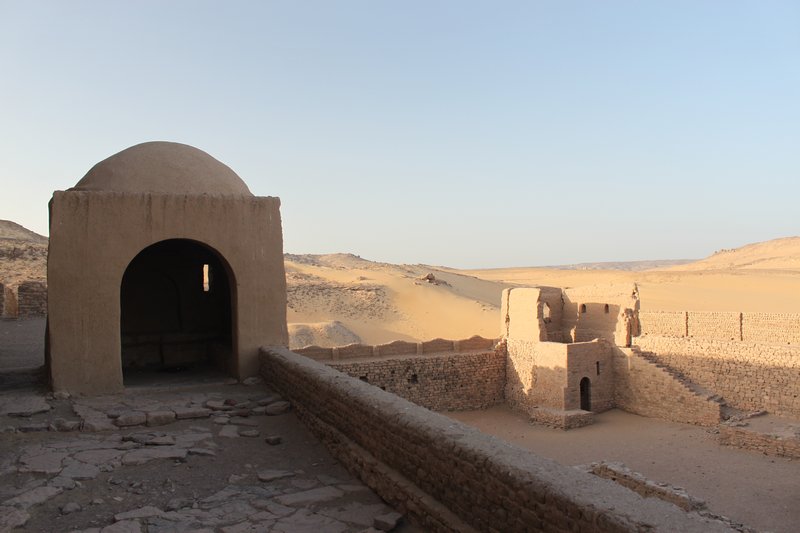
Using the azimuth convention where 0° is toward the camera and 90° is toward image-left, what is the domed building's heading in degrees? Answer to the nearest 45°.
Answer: approximately 0°

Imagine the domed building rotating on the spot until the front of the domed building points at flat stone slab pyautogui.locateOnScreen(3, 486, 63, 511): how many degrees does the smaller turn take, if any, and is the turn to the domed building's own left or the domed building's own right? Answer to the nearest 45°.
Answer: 0° — it already faces it

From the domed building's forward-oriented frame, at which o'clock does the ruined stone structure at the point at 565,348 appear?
The ruined stone structure is roughly at 8 o'clock from the domed building.

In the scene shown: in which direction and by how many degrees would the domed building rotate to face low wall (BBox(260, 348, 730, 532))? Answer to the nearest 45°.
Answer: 0° — it already faces it

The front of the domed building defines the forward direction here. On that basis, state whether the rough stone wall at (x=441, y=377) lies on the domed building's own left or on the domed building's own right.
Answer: on the domed building's own left

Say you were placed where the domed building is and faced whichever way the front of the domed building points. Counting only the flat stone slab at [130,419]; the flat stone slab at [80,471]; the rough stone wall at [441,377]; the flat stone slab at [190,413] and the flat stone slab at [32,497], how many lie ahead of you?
4

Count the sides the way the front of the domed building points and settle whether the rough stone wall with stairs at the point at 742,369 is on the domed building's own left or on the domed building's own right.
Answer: on the domed building's own left

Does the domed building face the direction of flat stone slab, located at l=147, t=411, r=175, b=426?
yes

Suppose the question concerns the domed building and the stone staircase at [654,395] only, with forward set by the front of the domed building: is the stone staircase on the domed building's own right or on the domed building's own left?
on the domed building's own left

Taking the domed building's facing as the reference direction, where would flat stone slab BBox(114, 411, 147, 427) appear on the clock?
The flat stone slab is roughly at 12 o'clock from the domed building.
